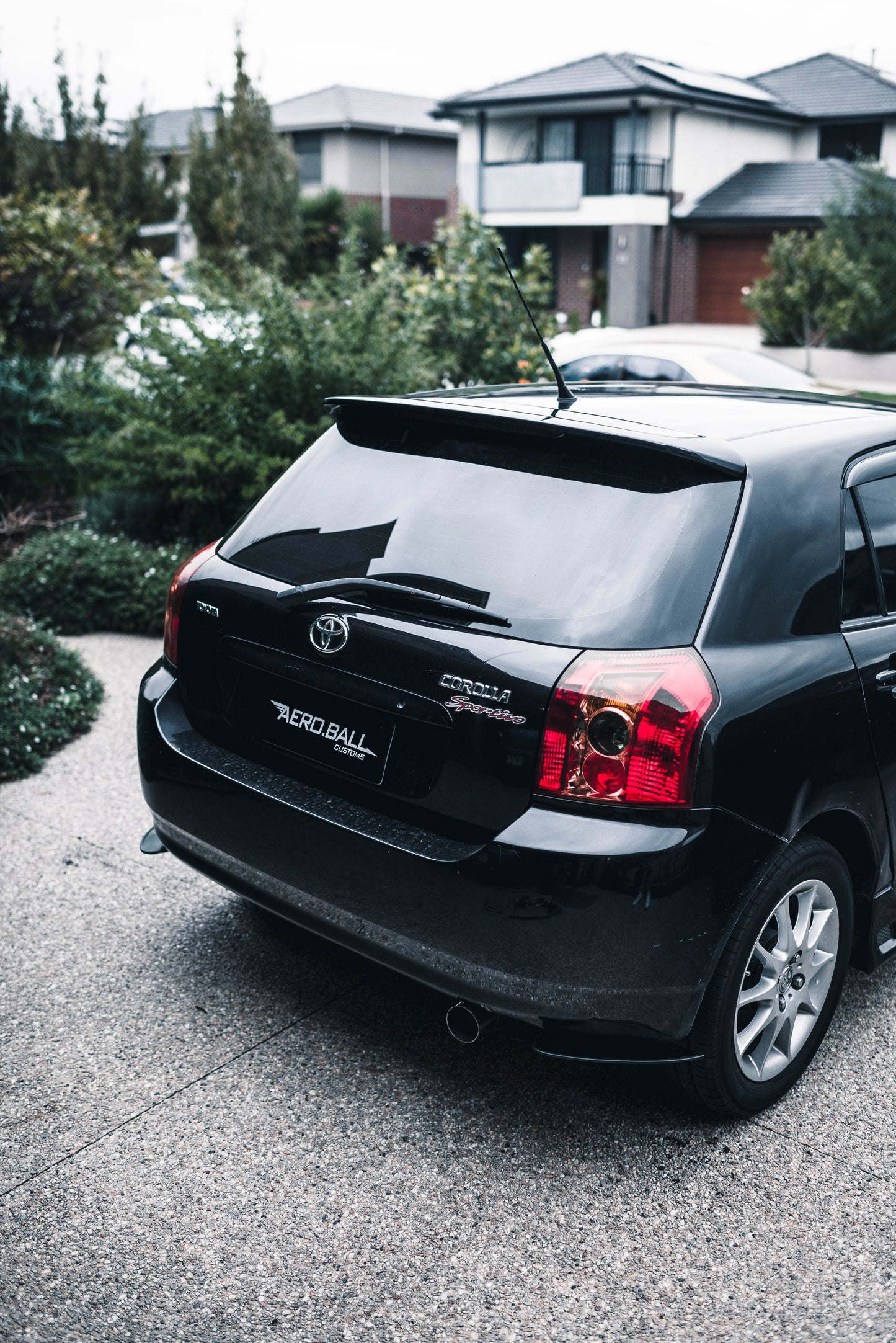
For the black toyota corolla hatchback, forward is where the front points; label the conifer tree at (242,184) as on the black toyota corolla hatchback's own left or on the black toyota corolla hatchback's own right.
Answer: on the black toyota corolla hatchback's own left

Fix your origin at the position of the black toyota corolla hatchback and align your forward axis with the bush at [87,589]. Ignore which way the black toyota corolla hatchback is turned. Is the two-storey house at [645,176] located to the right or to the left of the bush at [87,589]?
right

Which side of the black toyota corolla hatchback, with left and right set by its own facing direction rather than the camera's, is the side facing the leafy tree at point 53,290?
left

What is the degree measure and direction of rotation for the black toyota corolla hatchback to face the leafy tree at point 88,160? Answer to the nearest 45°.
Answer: approximately 45° to its left

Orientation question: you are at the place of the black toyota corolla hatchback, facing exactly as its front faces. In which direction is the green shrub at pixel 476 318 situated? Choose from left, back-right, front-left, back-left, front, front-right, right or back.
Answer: front-left

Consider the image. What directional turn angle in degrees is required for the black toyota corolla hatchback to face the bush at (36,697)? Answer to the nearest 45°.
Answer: approximately 90° to its left

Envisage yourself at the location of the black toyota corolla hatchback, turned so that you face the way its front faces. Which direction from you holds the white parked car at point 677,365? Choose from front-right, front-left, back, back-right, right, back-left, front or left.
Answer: front-left

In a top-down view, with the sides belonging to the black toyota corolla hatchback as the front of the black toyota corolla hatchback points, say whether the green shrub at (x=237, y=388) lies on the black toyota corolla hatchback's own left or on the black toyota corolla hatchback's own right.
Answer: on the black toyota corolla hatchback's own left

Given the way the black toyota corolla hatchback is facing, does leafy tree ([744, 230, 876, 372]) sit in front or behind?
in front

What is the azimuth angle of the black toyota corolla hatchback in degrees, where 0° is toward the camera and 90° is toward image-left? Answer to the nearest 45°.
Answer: approximately 225°
